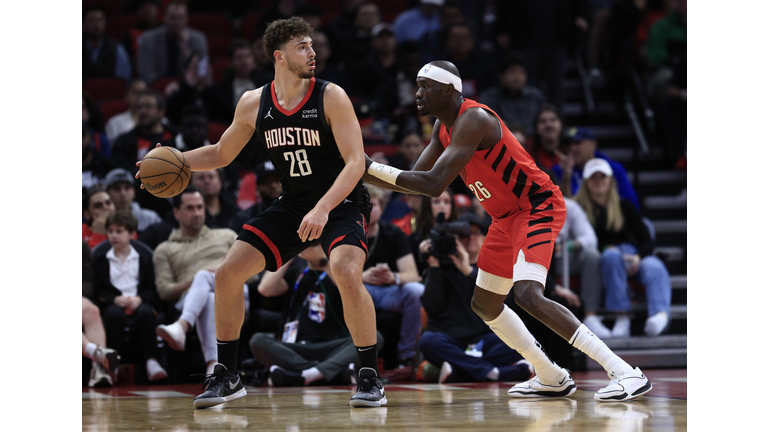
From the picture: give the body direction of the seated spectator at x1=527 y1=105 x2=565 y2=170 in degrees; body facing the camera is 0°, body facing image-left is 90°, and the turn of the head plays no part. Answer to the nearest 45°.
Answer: approximately 0°

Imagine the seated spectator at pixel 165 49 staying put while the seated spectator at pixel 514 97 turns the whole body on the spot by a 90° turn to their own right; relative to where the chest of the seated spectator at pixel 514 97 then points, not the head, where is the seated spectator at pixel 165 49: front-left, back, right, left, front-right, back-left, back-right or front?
front

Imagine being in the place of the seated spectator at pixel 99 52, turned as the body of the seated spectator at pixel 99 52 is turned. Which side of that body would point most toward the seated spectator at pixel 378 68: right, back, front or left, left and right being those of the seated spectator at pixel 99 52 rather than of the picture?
left

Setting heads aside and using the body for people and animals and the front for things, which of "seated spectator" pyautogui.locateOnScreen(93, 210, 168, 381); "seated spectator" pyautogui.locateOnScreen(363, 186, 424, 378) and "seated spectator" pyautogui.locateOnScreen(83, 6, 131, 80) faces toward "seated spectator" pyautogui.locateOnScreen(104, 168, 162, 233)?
"seated spectator" pyautogui.locateOnScreen(83, 6, 131, 80)

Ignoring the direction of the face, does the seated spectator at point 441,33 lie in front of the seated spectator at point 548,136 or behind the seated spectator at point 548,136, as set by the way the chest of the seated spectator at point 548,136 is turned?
behind

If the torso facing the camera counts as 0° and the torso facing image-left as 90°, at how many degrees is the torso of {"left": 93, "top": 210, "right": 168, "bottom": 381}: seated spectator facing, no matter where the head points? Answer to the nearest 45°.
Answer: approximately 0°
